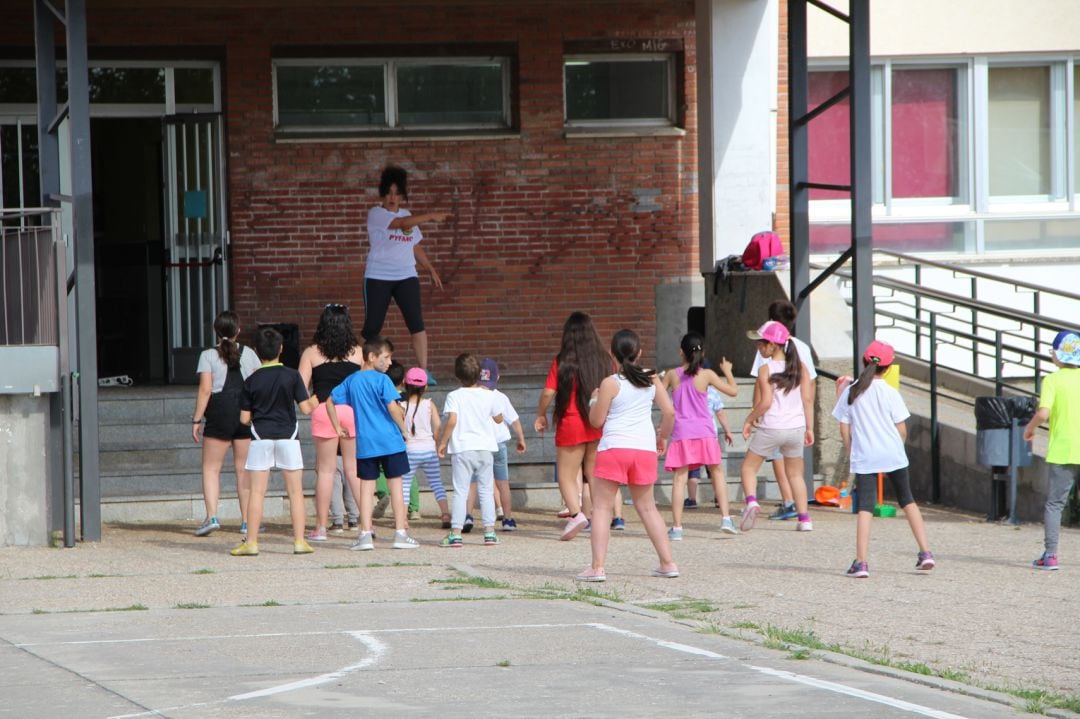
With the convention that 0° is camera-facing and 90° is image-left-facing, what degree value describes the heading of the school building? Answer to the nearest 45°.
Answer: approximately 0°

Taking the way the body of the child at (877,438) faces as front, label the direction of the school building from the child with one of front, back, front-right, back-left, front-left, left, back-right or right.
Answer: front-left

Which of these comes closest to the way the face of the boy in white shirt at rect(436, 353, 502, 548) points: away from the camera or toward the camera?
away from the camera

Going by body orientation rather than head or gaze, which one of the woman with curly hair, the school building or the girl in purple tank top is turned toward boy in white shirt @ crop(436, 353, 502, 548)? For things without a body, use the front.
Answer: the school building

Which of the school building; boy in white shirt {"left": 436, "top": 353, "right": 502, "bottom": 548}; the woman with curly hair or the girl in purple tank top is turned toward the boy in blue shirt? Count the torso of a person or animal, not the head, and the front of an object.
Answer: the school building

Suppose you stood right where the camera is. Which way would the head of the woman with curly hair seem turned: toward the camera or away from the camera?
away from the camera

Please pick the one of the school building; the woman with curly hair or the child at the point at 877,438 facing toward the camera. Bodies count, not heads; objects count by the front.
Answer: the school building

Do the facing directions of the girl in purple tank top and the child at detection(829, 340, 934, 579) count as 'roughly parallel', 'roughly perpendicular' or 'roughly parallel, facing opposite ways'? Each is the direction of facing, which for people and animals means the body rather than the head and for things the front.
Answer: roughly parallel

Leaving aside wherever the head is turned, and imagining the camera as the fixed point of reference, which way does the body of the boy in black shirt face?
away from the camera

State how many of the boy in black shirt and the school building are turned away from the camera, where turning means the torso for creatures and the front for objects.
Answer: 1

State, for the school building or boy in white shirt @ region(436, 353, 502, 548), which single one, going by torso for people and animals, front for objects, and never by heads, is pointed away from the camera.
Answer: the boy in white shirt

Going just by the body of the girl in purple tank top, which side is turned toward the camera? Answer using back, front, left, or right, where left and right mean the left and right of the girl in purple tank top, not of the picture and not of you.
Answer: back

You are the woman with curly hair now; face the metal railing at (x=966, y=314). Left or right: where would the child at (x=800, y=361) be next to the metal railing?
right

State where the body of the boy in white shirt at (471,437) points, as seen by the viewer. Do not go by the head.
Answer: away from the camera

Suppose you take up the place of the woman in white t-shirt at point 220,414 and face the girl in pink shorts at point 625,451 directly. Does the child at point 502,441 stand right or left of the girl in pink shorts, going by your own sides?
left

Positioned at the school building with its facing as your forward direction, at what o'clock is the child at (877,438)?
The child is roughly at 11 o'clock from the school building.

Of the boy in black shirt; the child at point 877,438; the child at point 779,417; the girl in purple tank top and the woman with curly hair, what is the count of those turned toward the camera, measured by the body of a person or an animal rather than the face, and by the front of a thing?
0

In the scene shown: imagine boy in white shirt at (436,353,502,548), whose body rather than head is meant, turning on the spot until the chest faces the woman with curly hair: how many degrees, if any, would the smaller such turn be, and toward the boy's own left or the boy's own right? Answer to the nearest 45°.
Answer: approximately 90° to the boy's own left

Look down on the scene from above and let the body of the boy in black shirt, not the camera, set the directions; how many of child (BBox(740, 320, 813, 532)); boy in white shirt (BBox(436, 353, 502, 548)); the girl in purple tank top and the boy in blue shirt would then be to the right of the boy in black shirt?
4

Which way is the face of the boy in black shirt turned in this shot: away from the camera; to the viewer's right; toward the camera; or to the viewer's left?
away from the camera

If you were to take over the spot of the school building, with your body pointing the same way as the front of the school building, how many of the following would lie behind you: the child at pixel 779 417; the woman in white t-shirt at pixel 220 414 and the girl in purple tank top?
0

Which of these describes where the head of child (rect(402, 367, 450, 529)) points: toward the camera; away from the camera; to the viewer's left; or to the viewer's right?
away from the camera

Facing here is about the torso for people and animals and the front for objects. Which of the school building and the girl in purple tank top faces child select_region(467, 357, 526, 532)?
the school building

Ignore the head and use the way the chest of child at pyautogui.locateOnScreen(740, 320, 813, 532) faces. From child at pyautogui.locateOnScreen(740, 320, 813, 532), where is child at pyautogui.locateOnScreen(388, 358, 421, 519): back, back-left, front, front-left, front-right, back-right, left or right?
front-left
